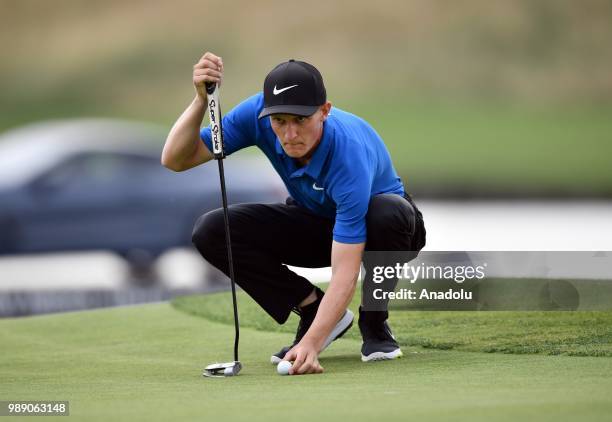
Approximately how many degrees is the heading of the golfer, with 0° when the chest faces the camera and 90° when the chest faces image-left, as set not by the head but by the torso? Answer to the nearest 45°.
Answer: approximately 45°

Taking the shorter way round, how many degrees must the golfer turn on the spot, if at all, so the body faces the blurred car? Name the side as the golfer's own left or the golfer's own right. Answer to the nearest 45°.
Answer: approximately 135° to the golfer's own right
